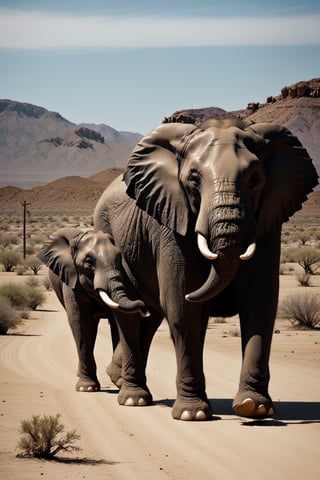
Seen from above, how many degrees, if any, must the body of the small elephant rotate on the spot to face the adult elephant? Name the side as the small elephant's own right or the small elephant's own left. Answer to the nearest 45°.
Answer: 0° — it already faces it

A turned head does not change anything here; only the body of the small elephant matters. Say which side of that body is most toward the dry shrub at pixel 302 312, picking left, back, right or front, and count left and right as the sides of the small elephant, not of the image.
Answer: left

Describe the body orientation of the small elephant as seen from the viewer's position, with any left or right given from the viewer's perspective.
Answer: facing the viewer and to the right of the viewer

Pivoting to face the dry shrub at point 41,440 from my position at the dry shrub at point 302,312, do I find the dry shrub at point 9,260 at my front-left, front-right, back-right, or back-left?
back-right

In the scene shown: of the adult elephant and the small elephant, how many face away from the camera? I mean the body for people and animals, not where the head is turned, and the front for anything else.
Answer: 0

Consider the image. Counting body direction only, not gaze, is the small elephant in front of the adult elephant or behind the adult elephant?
behind

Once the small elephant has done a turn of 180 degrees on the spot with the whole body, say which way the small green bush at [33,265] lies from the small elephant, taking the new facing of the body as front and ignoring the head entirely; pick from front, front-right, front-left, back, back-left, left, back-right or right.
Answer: front-right
